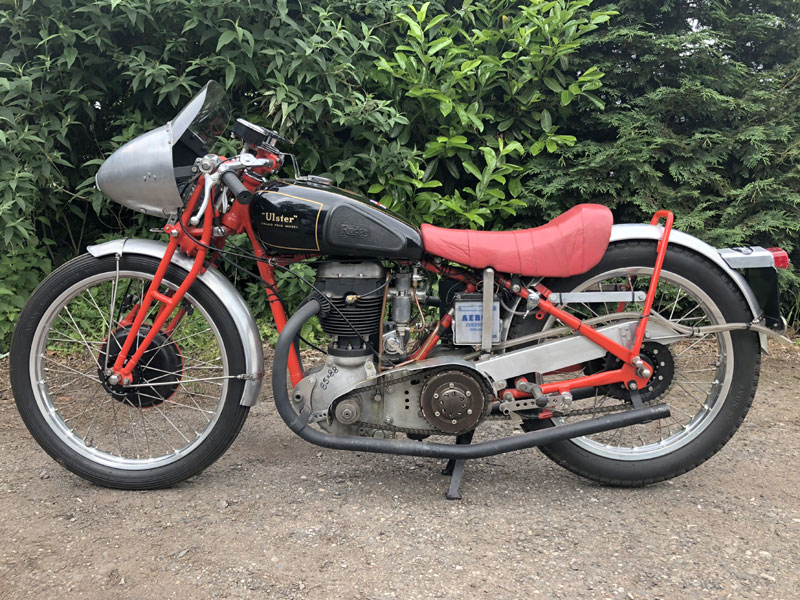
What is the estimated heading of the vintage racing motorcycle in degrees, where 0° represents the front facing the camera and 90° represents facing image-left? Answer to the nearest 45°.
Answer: approximately 90°

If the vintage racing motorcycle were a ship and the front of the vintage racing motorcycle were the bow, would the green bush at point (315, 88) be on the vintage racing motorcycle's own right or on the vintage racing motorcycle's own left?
on the vintage racing motorcycle's own right
